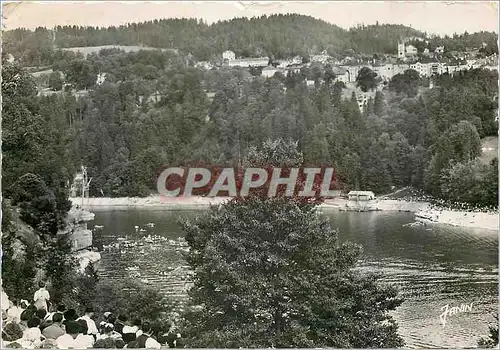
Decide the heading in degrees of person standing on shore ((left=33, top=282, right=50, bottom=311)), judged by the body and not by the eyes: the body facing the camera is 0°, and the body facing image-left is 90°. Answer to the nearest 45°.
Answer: approximately 180°

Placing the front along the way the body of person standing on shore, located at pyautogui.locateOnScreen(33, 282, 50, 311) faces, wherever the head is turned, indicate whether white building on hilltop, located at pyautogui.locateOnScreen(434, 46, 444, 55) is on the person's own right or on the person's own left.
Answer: on the person's own right
